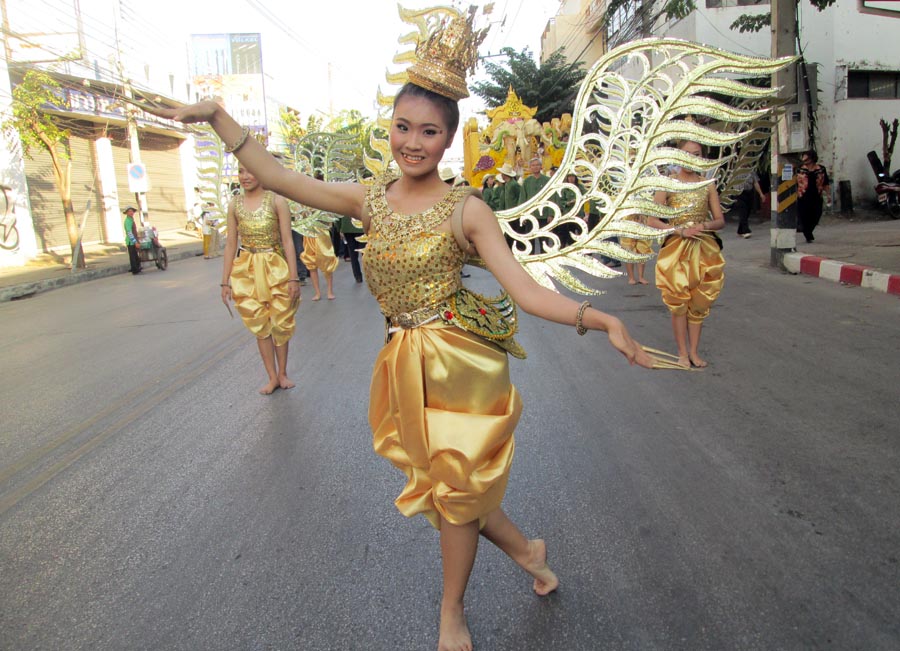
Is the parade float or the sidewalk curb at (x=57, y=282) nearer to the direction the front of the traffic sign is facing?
the sidewalk curb

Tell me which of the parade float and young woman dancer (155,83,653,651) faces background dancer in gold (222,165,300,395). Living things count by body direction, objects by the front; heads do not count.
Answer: the parade float

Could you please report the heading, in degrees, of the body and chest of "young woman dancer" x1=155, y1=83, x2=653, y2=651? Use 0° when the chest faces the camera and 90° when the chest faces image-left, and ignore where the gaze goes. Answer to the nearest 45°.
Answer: approximately 0°

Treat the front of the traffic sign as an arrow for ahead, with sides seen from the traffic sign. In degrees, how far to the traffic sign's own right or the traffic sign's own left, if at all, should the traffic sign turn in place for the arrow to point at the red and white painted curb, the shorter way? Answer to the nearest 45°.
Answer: approximately 45° to the traffic sign's own left

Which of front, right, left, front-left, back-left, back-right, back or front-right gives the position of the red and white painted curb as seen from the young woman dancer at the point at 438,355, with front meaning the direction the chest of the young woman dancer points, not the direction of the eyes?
back-left

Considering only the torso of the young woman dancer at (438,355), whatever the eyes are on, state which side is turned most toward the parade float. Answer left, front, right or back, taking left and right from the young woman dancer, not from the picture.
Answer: back

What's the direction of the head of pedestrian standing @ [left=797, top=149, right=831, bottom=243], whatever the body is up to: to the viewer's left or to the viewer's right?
to the viewer's left

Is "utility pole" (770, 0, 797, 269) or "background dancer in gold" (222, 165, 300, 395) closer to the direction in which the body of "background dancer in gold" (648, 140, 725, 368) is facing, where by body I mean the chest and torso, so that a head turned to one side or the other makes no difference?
the background dancer in gold
